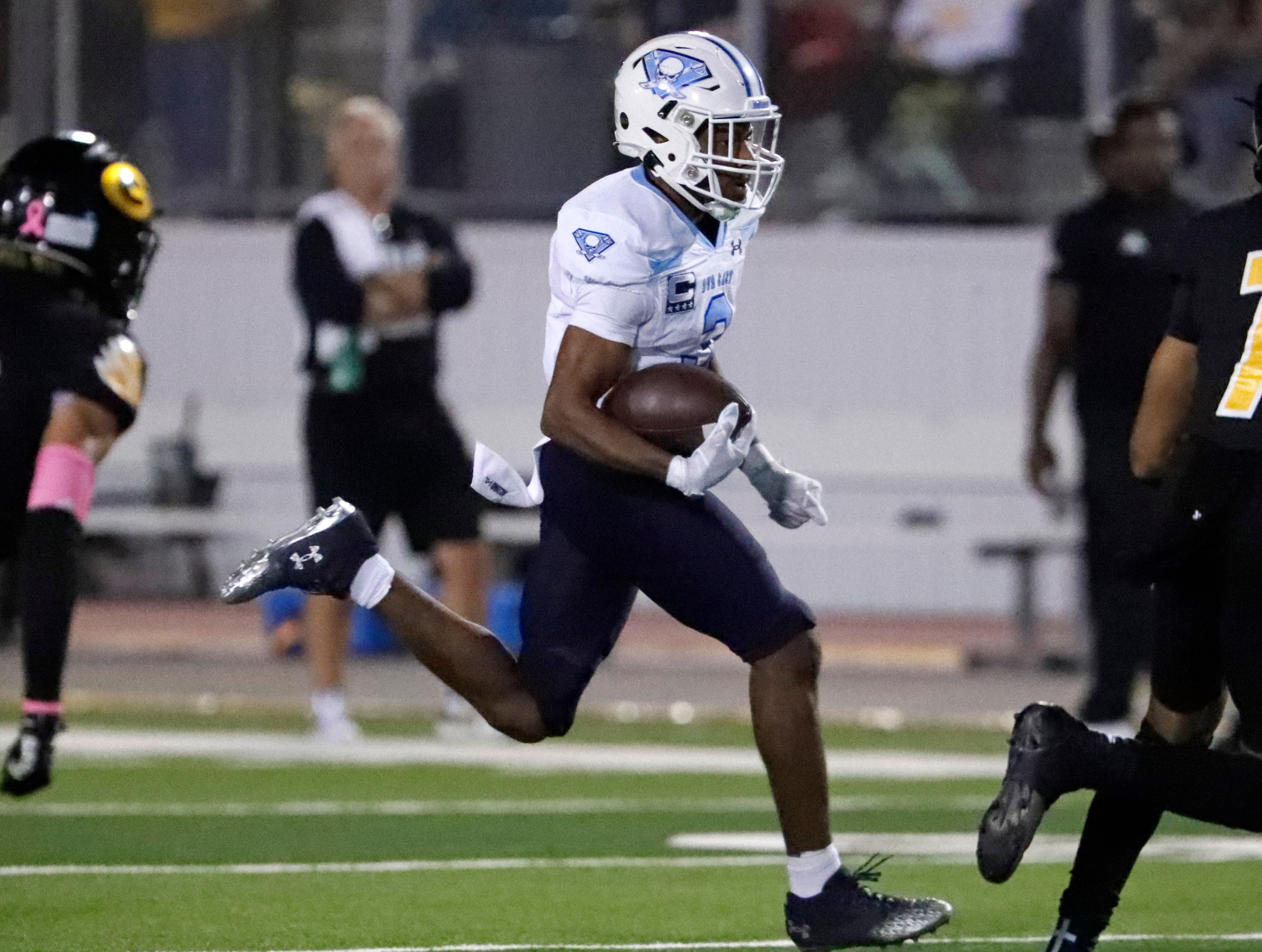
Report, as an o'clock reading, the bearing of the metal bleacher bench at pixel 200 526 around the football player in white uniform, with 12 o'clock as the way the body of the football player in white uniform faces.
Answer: The metal bleacher bench is roughly at 7 o'clock from the football player in white uniform.

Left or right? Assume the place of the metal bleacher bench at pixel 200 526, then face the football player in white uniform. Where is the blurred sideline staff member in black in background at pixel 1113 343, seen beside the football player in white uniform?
left

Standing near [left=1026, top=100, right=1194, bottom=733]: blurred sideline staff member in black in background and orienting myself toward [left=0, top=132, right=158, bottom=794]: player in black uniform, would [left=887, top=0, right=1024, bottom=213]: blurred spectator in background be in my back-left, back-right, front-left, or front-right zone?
back-right

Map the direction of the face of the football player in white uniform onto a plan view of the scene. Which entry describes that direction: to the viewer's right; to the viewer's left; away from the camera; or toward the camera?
to the viewer's right

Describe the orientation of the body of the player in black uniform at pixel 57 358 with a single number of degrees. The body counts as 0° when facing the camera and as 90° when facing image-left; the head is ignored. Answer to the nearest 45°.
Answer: approximately 225°

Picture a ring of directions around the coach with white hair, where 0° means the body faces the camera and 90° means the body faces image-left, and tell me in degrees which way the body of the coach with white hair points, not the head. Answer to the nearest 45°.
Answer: approximately 315°

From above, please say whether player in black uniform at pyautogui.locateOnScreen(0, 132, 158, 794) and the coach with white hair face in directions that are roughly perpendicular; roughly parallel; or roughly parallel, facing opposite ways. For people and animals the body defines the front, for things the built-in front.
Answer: roughly perpendicular

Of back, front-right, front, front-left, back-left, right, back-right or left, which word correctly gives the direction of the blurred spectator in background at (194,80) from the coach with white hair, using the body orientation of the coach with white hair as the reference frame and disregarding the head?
back-left
